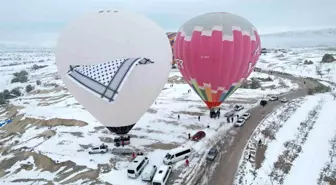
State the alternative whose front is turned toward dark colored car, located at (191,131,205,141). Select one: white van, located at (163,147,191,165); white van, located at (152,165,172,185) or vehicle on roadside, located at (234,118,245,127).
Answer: the vehicle on roadside

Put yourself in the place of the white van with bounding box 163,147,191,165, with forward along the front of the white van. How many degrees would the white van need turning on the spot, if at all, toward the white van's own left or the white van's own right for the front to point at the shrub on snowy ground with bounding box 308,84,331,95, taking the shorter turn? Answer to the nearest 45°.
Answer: approximately 180°

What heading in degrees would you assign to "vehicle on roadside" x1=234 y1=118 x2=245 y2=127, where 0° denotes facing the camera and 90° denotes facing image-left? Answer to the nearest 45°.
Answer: approximately 45°

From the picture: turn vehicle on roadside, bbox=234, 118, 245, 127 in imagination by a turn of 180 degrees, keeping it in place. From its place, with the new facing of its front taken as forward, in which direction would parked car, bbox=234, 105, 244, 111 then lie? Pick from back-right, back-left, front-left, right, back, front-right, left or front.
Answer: front-left

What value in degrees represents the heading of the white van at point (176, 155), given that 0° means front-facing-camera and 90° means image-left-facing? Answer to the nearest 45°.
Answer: approximately 45°

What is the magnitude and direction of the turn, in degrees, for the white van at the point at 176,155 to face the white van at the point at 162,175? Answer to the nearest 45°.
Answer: approximately 45° to its left
